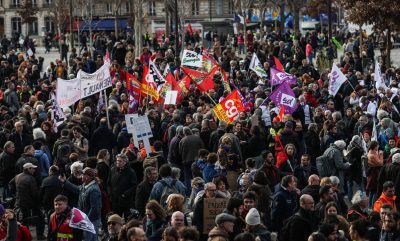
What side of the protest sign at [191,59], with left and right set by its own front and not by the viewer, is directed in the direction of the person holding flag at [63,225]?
front

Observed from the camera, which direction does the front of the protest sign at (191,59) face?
facing the viewer

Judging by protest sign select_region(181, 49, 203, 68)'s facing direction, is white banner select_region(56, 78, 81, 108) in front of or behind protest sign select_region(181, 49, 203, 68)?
in front

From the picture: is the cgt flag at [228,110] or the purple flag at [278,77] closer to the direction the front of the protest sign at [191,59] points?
the cgt flag

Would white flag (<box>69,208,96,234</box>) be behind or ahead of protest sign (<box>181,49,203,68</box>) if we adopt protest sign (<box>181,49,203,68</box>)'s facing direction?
ahead

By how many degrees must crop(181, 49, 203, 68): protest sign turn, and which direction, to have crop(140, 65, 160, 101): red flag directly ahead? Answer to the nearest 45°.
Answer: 0° — it already faces it

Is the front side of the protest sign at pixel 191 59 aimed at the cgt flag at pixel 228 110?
yes

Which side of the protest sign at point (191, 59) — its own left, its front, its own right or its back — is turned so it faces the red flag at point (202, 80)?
front
